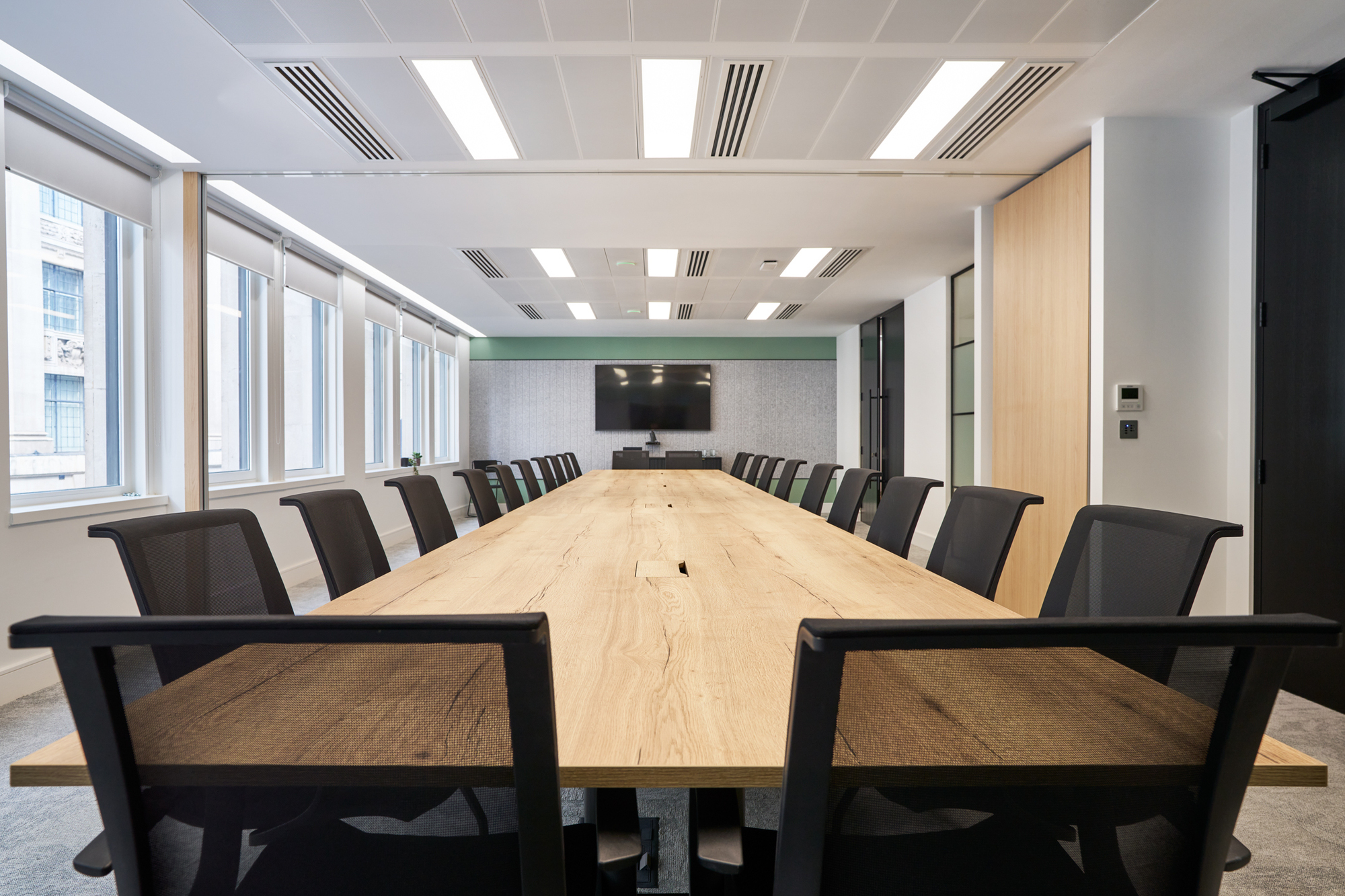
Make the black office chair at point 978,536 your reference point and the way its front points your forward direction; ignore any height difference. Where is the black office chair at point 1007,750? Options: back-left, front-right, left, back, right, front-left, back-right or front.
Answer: front-left

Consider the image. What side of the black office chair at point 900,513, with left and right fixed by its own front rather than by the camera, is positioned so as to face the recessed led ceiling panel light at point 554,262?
right

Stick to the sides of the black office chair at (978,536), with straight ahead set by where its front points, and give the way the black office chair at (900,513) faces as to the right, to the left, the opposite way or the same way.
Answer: the same way

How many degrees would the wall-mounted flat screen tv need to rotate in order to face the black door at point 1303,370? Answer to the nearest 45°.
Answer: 0° — it already faces it

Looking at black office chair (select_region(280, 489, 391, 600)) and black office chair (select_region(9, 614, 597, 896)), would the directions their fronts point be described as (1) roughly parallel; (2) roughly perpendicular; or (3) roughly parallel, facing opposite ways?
roughly perpendicular

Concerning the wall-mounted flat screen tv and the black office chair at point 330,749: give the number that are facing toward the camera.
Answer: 1

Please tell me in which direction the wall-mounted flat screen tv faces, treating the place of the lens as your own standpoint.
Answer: facing the viewer

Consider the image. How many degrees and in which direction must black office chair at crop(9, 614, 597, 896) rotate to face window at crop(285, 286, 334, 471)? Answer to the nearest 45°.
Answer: approximately 45° to its left

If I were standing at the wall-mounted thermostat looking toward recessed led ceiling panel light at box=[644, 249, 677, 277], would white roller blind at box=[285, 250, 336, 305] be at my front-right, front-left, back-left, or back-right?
front-left

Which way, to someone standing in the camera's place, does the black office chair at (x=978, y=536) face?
facing the viewer and to the left of the viewer

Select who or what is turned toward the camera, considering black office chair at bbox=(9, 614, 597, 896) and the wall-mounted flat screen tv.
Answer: the wall-mounted flat screen tv

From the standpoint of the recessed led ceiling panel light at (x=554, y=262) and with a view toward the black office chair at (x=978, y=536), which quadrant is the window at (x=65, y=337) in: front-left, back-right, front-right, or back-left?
front-right

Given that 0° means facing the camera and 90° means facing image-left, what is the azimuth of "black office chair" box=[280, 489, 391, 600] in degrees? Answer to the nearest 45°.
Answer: approximately 315°

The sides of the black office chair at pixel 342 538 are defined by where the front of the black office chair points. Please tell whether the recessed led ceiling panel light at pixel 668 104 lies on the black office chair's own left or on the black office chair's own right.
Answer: on the black office chair's own left
